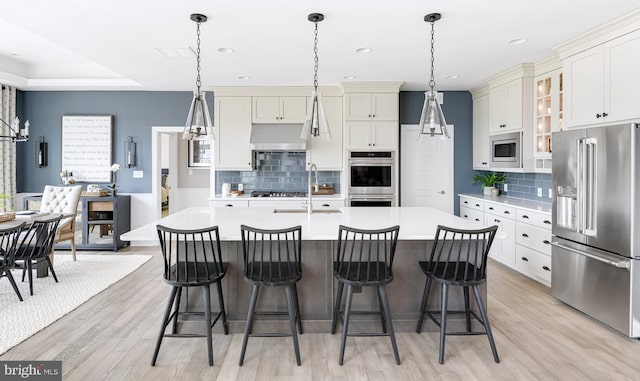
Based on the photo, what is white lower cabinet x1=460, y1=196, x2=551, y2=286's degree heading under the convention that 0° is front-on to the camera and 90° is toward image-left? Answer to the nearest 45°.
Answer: approximately 45°

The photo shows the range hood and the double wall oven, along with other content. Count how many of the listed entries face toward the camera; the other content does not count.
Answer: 2

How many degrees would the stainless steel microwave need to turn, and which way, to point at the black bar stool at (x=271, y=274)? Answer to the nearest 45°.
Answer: approximately 45° to its left

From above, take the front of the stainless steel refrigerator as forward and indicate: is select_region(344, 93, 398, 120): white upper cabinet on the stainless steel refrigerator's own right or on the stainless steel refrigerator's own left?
on the stainless steel refrigerator's own right

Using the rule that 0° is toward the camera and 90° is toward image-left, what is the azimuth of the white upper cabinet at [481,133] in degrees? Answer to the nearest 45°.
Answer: approximately 45°

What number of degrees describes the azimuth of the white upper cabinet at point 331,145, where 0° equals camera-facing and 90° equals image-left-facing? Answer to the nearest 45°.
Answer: approximately 0°

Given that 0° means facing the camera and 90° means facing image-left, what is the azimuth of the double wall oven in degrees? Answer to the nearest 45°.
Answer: approximately 0°

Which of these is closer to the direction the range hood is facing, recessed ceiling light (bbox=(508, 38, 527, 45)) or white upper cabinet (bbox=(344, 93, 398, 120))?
the recessed ceiling light
